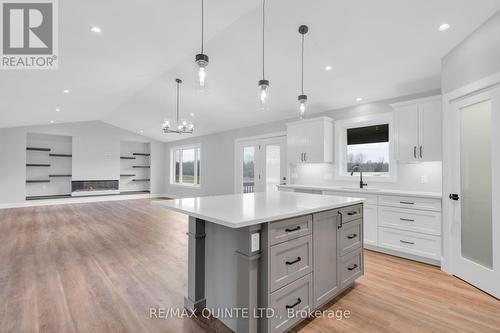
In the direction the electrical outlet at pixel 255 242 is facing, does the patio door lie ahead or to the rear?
to the rear

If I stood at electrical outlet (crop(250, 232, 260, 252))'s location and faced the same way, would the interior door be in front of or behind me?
behind

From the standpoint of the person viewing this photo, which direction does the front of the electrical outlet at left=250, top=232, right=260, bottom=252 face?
facing the viewer and to the right of the viewer

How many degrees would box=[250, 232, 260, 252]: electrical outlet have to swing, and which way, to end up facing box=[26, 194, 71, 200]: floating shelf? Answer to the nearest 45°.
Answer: approximately 90° to its right

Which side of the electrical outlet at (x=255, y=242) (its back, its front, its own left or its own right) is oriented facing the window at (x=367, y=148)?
back

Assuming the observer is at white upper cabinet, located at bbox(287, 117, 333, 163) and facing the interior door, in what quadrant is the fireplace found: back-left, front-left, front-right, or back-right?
back-right

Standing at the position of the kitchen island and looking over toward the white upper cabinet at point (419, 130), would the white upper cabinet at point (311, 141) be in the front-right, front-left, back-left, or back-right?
front-left

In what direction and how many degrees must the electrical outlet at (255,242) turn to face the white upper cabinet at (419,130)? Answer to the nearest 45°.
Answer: approximately 180°

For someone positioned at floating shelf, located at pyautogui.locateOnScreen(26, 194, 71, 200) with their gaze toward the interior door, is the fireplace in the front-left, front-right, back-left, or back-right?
front-left

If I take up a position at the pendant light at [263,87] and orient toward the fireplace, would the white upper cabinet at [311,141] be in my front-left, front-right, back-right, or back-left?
front-right
